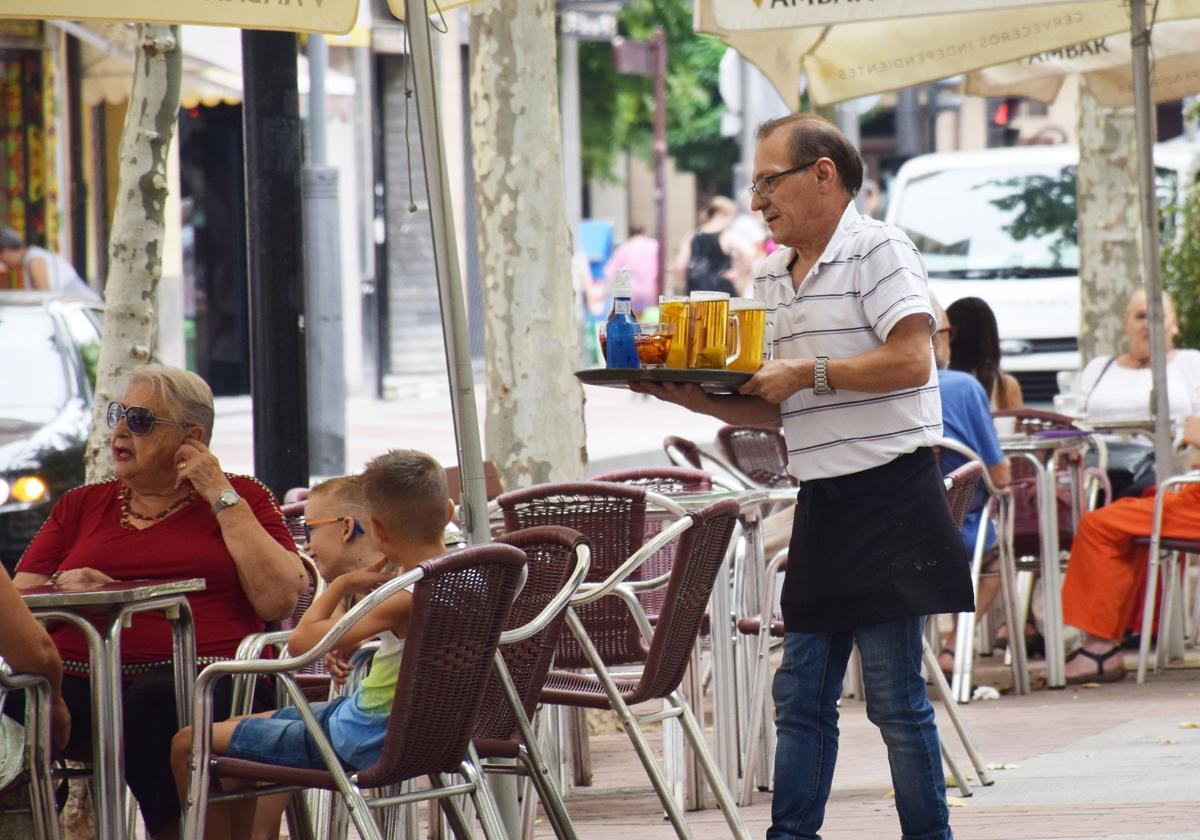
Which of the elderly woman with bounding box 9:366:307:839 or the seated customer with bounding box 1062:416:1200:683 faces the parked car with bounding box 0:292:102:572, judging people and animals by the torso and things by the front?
the seated customer

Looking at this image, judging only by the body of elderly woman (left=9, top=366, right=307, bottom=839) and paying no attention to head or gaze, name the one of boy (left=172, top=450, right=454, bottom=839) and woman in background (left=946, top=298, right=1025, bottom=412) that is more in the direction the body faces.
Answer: the boy

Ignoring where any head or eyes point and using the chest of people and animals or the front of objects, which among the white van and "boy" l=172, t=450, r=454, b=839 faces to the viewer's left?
the boy

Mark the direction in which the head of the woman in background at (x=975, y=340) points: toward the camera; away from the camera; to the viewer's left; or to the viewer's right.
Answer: away from the camera

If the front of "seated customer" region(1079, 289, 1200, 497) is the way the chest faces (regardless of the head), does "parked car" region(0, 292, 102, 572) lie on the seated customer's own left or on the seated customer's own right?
on the seated customer's own right

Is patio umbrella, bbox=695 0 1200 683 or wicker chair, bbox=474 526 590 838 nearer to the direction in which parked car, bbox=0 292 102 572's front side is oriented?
the wicker chair

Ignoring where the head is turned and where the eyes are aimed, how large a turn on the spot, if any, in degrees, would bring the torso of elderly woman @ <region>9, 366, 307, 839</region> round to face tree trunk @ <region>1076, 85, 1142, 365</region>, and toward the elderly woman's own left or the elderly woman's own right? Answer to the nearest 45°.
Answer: approximately 180°

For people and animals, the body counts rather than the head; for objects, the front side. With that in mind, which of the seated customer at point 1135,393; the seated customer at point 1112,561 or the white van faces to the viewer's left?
the seated customer at point 1112,561

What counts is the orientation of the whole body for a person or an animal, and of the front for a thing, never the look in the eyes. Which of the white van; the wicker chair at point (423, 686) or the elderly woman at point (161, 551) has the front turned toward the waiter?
the white van

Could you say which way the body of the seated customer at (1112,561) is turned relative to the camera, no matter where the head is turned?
to the viewer's left

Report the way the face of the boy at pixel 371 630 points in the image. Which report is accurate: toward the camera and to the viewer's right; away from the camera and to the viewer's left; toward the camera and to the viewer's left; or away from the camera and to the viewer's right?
away from the camera and to the viewer's left

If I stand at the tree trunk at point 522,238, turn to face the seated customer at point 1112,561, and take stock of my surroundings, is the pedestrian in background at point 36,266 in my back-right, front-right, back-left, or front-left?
back-left
